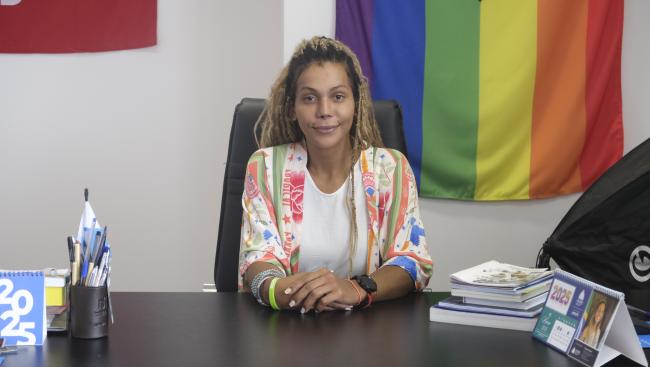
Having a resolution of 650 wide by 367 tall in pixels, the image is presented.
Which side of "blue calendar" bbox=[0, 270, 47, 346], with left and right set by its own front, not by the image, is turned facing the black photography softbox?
left

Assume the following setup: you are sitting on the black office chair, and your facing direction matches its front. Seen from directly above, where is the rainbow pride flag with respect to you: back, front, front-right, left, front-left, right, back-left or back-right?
back-left

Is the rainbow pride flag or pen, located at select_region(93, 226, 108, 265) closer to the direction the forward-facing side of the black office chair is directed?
the pen

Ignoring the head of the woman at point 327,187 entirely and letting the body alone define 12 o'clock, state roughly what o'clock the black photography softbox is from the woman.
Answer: The black photography softbox is roughly at 9 o'clock from the woman.

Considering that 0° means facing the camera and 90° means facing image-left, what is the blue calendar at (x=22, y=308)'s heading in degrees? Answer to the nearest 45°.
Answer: approximately 0°

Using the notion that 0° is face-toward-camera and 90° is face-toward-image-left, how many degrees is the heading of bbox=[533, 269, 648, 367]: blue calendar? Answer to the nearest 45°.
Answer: approximately 45°

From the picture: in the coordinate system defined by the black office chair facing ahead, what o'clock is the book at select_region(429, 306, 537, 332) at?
The book is roughly at 11 o'clock from the black office chair.
